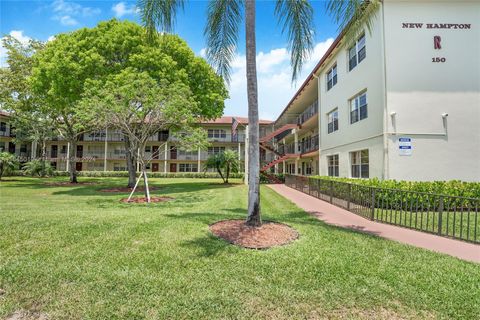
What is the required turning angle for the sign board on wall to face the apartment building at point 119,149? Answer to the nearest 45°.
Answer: approximately 90° to its right

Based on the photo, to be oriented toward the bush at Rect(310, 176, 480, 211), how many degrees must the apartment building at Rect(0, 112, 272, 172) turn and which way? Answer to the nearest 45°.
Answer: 0° — it already faces it

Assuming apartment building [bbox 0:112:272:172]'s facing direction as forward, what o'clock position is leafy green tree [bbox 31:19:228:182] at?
The leafy green tree is roughly at 12 o'clock from the apartment building.

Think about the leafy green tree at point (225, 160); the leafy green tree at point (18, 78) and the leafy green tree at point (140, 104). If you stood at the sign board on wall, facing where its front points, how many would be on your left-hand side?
0

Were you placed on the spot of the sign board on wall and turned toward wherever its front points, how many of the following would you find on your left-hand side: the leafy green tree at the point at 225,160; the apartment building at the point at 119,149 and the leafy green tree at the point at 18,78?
0

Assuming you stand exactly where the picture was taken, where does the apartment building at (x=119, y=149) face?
facing the viewer

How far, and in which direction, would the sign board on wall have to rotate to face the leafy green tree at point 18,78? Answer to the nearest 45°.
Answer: approximately 90° to its right

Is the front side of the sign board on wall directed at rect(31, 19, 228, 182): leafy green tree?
no
